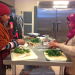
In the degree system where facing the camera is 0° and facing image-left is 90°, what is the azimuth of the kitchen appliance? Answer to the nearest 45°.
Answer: approximately 0°
